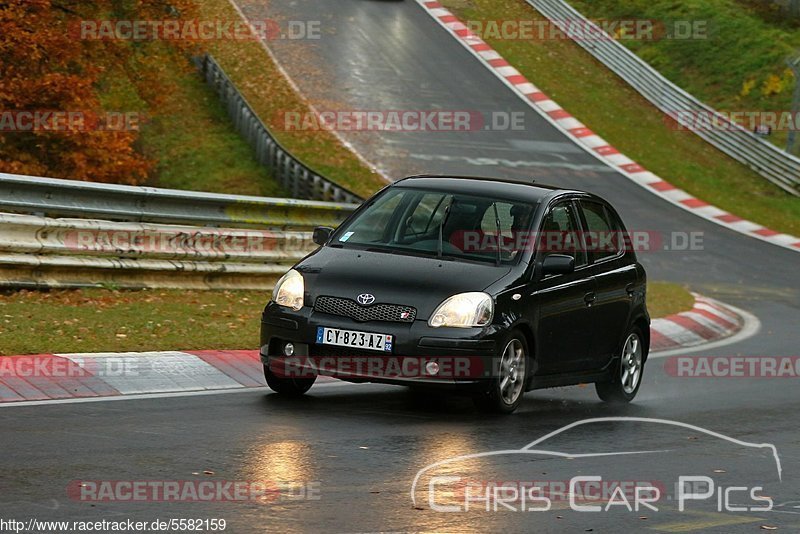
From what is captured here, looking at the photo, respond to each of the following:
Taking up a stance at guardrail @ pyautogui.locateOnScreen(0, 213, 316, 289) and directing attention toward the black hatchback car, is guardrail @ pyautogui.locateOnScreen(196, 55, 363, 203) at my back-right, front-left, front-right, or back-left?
back-left

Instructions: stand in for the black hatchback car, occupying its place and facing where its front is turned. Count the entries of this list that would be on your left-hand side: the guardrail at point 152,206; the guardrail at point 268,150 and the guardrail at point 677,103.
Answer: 0

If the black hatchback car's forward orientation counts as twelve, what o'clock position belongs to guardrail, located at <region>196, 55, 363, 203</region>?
The guardrail is roughly at 4 o'clock from the black hatchback car.

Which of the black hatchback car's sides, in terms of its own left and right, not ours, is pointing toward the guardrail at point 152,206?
right

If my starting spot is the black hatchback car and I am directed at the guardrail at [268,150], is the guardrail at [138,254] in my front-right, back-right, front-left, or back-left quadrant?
front-left

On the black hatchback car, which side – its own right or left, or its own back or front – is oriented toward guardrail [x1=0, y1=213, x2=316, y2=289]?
right

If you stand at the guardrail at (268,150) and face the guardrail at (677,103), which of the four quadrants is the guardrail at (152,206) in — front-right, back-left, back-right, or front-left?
back-right

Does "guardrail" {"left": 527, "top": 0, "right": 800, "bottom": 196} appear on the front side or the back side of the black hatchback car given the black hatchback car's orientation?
on the back side

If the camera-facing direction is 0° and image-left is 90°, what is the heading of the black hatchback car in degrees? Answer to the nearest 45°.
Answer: approximately 45°
